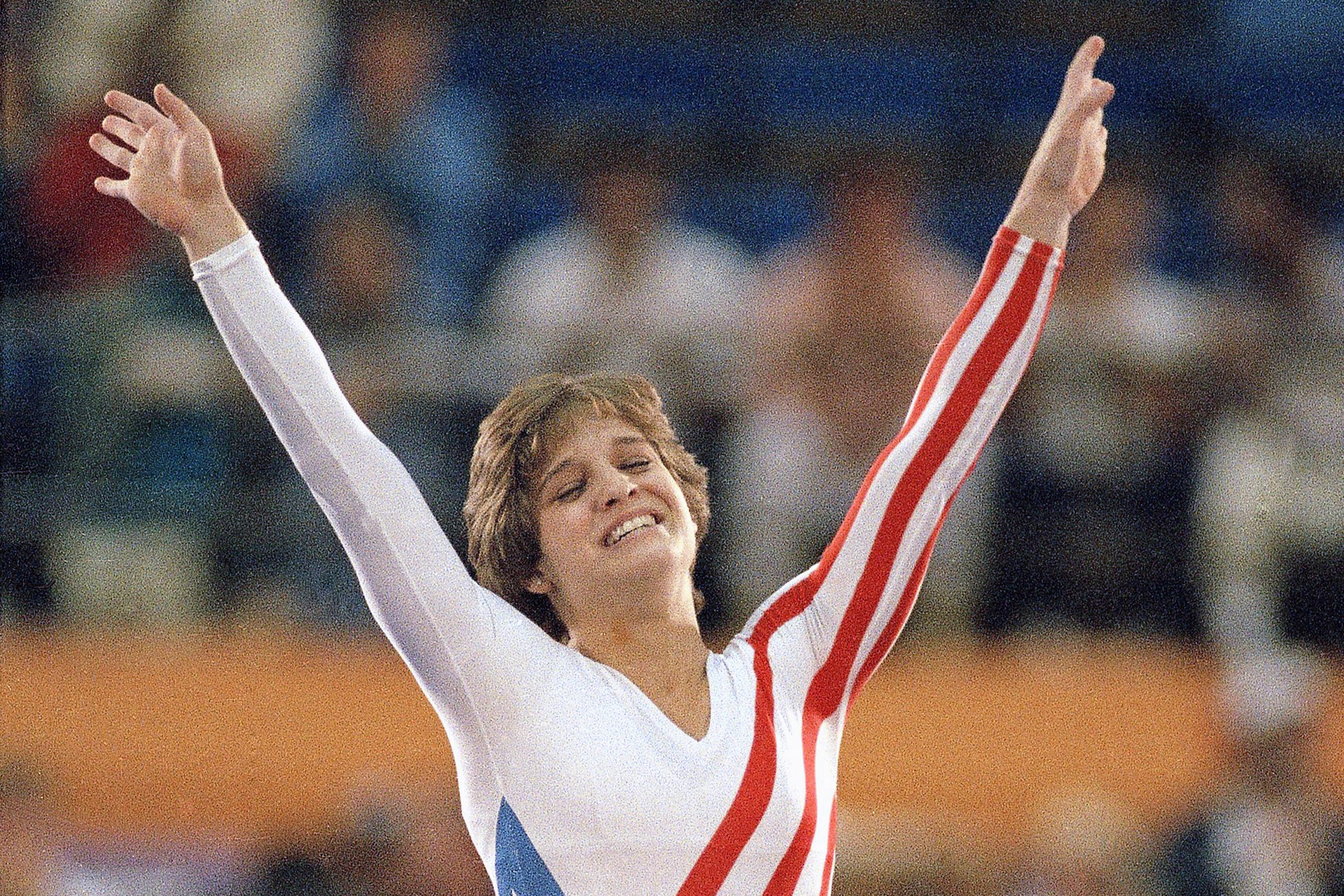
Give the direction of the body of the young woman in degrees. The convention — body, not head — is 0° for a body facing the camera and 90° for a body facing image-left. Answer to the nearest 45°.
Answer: approximately 315°
